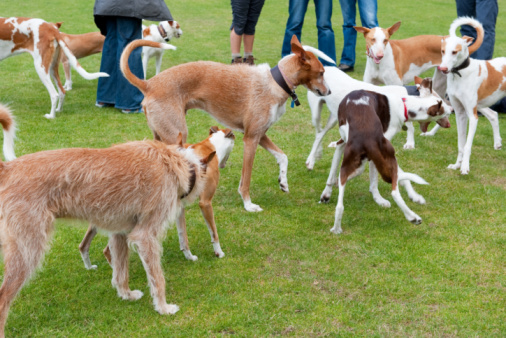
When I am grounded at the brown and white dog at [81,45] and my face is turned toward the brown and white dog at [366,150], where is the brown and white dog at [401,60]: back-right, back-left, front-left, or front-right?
front-left

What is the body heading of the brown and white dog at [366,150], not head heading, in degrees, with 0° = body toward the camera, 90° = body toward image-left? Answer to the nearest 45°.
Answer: approximately 180°

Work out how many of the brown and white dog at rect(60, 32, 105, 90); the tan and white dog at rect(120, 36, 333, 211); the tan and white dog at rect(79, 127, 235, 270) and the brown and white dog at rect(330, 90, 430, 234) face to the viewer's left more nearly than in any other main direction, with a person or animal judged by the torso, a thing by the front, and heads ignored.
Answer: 1

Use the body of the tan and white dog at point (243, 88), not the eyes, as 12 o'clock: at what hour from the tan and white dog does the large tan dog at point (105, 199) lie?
The large tan dog is roughly at 4 o'clock from the tan and white dog.

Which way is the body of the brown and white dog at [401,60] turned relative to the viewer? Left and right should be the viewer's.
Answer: facing the viewer and to the left of the viewer

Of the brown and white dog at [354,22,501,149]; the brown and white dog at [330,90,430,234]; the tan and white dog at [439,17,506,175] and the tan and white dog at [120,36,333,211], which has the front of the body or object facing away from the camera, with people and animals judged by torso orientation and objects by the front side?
the brown and white dog at [330,90,430,234]

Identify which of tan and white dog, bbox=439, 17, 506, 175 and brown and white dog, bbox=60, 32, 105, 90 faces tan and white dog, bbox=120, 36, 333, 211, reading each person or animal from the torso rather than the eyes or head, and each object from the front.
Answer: tan and white dog, bbox=439, 17, 506, 175

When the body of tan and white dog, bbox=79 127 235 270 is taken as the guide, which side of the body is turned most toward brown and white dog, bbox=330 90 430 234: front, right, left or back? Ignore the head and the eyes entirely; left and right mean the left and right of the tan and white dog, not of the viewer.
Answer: front

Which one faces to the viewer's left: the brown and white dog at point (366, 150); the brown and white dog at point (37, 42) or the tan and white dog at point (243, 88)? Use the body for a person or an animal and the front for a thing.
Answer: the brown and white dog at point (37, 42)

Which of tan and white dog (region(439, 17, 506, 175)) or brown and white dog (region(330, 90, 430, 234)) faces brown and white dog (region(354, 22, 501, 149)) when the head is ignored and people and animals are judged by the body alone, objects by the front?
brown and white dog (region(330, 90, 430, 234))

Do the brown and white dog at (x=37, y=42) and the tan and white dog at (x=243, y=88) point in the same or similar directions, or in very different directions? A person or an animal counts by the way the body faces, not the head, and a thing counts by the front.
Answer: very different directions

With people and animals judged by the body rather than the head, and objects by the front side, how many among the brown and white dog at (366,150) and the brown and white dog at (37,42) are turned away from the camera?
1

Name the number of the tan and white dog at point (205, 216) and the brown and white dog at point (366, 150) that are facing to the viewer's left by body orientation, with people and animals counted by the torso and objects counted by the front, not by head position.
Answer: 0

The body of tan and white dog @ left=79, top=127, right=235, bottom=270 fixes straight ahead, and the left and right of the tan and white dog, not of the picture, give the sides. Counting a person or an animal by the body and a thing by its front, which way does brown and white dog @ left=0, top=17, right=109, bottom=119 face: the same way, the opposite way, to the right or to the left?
the opposite way

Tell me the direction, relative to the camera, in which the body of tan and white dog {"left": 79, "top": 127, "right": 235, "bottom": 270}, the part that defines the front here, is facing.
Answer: to the viewer's right

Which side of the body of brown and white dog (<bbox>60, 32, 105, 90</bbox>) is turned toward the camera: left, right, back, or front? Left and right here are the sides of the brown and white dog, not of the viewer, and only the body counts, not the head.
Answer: left

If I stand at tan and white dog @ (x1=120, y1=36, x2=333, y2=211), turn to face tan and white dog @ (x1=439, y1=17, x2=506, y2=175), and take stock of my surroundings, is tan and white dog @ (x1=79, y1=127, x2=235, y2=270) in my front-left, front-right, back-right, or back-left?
back-right
